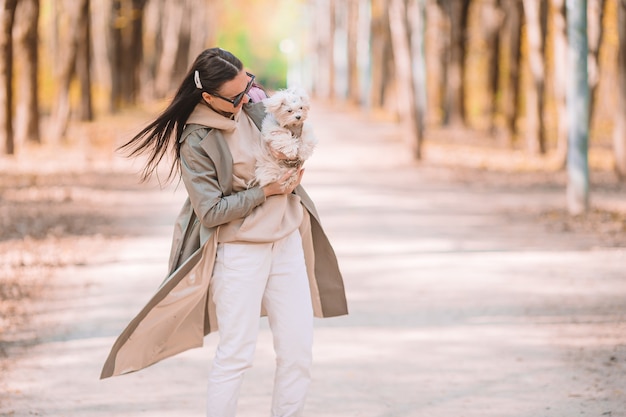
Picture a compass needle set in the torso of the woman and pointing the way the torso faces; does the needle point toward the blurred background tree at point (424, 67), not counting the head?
no

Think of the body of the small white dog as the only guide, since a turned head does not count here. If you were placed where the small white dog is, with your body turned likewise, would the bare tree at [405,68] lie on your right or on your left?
on your left

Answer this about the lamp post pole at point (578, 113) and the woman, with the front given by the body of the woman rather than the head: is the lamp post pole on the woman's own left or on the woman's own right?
on the woman's own left

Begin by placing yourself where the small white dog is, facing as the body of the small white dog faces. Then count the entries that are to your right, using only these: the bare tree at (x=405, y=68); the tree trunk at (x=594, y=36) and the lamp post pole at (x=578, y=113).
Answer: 0

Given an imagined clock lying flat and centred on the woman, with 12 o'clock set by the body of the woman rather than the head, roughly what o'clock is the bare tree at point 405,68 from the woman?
The bare tree is roughly at 8 o'clock from the woman.

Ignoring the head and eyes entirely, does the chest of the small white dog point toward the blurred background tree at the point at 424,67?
no

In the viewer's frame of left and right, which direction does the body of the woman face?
facing the viewer and to the right of the viewer

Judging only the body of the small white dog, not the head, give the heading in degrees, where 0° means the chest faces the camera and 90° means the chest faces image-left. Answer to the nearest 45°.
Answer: approximately 315°
